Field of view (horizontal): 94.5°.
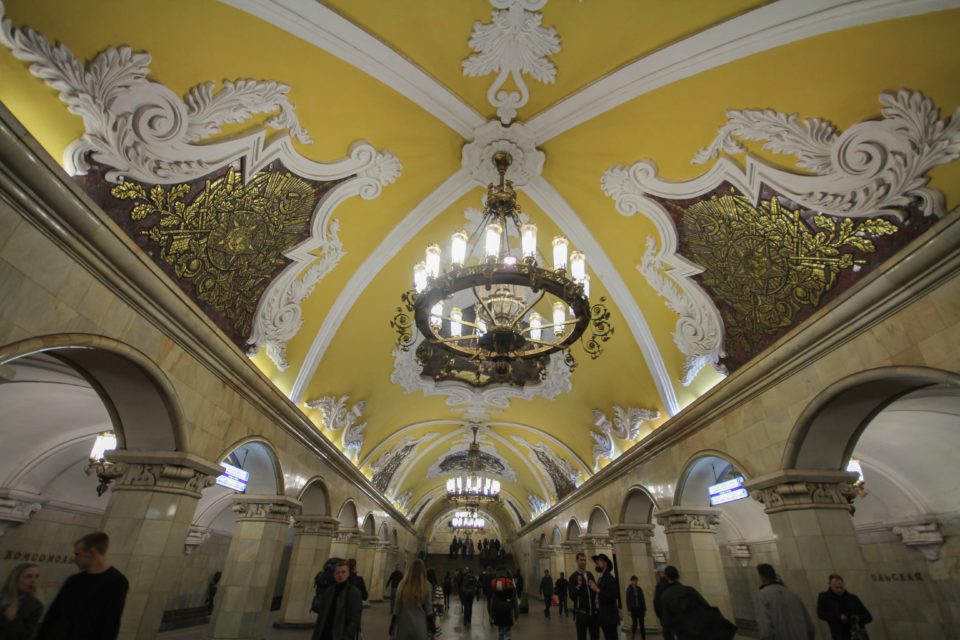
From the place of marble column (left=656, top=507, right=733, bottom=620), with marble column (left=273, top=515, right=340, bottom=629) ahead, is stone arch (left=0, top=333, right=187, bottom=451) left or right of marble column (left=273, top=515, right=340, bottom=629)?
left

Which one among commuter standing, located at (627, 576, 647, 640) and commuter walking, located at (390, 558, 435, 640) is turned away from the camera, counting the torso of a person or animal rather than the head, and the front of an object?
commuter walking, located at (390, 558, 435, 640)

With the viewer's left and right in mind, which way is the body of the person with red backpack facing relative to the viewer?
facing away from the viewer

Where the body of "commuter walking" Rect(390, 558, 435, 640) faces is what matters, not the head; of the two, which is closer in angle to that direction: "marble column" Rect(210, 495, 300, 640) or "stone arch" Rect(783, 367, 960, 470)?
the marble column

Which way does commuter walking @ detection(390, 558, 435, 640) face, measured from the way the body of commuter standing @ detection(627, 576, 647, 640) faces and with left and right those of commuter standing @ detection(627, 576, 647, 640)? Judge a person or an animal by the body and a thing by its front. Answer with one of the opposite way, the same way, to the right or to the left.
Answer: the opposite way

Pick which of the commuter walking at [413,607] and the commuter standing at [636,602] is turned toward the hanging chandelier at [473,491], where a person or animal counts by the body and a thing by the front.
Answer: the commuter walking at [413,607]

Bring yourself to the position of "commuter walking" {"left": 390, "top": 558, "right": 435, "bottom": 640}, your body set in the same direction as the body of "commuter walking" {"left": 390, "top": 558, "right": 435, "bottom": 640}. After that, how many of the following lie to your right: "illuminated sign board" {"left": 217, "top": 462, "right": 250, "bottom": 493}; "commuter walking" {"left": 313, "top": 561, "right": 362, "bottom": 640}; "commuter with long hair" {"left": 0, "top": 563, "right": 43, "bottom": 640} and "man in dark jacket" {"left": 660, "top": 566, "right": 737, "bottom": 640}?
1

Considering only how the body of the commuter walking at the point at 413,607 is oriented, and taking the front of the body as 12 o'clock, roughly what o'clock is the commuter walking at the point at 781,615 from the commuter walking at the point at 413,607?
the commuter walking at the point at 781,615 is roughly at 3 o'clock from the commuter walking at the point at 413,607.

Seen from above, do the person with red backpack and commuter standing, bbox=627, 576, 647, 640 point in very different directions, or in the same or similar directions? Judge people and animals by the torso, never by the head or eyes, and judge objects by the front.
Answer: very different directions

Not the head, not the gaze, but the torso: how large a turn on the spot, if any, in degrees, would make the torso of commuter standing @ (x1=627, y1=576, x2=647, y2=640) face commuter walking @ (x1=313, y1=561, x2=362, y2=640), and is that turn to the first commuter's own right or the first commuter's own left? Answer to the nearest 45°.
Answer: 0° — they already face them

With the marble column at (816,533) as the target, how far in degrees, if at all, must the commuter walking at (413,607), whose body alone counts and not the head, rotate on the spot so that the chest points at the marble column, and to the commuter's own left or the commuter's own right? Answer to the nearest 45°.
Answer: approximately 90° to the commuter's own right

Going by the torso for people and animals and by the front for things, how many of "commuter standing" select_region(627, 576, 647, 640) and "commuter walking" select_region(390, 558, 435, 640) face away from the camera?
1

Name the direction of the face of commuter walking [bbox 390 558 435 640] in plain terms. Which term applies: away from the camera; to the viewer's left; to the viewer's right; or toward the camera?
away from the camera

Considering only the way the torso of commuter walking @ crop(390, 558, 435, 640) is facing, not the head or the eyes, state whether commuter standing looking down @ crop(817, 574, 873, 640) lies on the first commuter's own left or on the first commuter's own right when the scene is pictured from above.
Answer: on the first commuter's own right

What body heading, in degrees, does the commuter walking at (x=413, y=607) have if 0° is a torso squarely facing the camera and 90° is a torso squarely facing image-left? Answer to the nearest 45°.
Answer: approximately 180°
